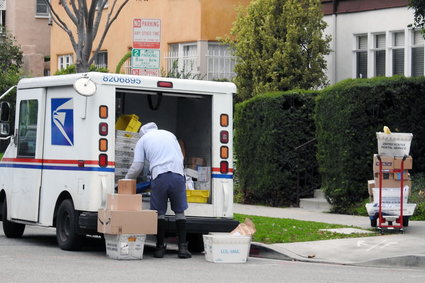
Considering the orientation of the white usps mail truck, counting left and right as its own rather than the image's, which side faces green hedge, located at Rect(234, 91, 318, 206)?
right

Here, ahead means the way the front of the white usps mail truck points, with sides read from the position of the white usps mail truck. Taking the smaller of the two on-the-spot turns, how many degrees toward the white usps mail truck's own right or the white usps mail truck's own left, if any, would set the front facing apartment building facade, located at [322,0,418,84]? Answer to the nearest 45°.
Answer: approximately 90° to the white usps mail truck's own right

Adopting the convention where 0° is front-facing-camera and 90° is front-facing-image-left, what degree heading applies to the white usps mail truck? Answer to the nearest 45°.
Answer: approximately 135°

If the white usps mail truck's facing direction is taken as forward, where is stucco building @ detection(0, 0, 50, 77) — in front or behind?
in front
